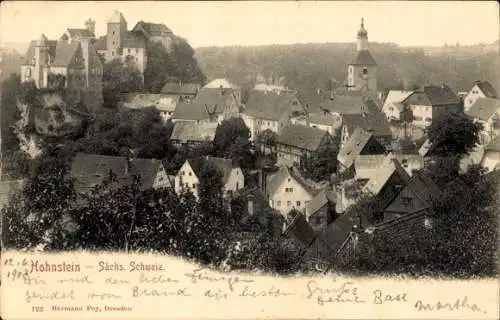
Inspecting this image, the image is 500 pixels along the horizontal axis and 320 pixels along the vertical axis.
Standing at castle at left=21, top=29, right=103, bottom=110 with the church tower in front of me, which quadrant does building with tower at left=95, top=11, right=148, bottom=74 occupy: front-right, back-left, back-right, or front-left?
front-left

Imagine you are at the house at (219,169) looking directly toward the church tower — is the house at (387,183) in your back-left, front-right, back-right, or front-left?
front-right

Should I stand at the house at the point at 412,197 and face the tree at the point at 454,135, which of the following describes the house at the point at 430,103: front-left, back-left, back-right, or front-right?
front-left

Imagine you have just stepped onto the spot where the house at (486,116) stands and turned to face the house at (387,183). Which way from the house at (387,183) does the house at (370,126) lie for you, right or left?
right

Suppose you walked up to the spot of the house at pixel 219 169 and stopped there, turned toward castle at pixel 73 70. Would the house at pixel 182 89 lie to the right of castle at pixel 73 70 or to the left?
right
